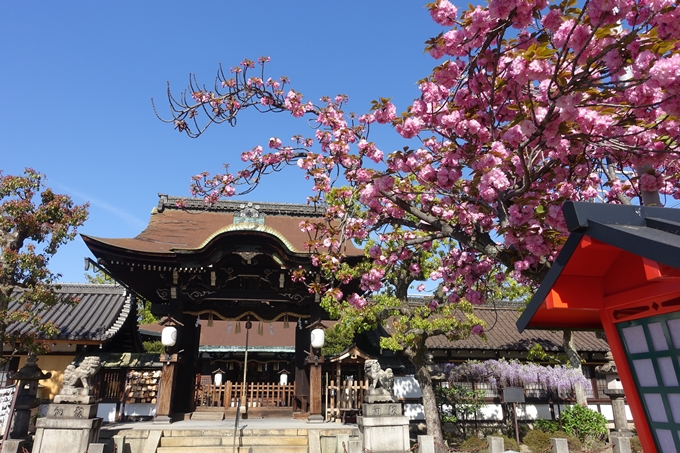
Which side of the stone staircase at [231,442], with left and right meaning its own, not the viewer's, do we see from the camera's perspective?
front

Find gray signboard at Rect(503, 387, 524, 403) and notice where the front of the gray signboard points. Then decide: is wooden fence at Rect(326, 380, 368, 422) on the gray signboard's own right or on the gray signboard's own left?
on the gray signboard's own right

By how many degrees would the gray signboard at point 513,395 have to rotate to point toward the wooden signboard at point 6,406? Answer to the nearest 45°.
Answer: approximately 45° to its right

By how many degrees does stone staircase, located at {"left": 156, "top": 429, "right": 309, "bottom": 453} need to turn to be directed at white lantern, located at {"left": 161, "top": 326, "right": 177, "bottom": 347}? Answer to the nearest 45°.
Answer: approximately 135° to its right

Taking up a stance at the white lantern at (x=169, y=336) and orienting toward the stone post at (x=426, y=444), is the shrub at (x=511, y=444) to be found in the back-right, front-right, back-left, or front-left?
front-left

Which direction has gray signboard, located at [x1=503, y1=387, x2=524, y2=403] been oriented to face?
toward the camera

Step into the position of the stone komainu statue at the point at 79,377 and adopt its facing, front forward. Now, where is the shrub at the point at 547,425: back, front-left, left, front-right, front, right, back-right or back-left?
front

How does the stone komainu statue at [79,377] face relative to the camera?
to the viewer's right

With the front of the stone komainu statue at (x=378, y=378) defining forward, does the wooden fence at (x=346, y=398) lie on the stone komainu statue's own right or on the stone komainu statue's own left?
on the stone komainu statue's own right
